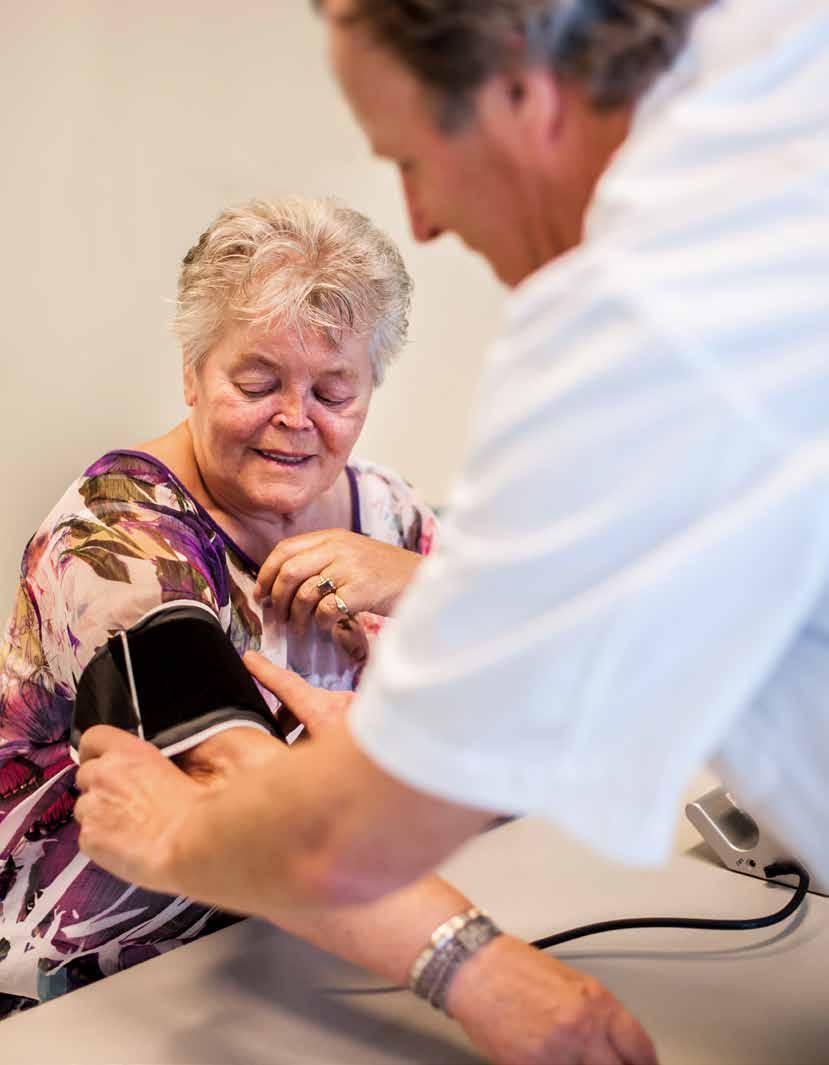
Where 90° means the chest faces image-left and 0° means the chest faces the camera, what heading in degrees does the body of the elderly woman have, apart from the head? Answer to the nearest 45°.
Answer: approximately 315°
